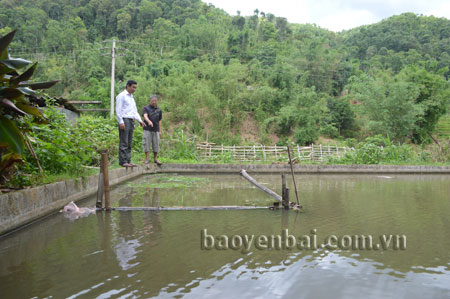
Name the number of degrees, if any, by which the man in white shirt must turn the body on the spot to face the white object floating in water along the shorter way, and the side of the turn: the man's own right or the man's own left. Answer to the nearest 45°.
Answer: approximately 45° to the man's own right

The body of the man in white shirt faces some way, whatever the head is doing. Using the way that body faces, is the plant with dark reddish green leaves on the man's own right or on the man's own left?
on the man's own right

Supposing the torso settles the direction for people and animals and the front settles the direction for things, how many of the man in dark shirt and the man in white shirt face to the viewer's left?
0

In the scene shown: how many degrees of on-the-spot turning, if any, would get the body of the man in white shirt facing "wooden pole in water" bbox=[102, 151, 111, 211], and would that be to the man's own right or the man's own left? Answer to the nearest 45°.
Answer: approximately 45° to the man's own right

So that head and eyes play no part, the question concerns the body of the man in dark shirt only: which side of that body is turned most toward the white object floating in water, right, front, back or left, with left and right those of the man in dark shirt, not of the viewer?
front

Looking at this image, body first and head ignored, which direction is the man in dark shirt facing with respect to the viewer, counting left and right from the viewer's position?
facing the viewer

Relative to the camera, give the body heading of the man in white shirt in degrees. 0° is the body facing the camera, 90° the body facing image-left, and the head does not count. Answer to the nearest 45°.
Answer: approximately 315°
